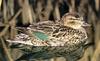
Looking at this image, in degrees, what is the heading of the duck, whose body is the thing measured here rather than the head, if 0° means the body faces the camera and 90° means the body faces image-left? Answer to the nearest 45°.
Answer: approximately 270°
